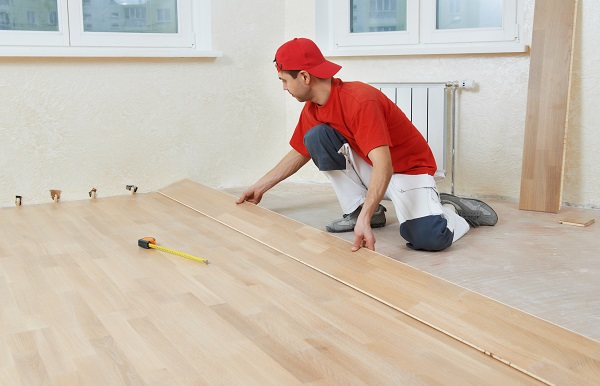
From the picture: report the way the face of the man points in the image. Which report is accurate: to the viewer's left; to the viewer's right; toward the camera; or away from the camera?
to the viewer's left

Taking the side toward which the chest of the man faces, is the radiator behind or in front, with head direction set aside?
behind

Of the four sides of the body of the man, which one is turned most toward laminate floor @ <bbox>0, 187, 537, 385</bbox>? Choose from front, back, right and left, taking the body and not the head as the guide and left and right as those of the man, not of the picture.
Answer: front

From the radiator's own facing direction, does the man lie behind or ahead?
ahead

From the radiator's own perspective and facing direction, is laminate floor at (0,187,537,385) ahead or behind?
ahead

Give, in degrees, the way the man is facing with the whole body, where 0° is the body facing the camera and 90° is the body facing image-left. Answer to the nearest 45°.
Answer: approximately 45°

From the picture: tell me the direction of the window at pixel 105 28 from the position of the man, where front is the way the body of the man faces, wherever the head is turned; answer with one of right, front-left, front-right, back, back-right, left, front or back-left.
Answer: right

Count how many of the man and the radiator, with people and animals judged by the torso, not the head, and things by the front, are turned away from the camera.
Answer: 0

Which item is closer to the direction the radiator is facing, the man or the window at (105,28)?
the man

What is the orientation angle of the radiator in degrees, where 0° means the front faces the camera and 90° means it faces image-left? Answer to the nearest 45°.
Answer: approximately 0°
